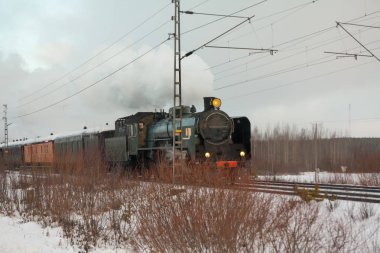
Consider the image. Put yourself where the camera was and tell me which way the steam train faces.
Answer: facing the viewer and to the right of the viewer

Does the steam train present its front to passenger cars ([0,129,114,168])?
no
